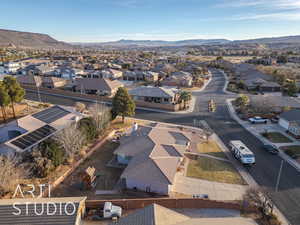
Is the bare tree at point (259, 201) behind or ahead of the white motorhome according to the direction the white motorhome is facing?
ahead

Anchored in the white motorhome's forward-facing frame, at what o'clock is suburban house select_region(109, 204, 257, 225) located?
The suburban house is roughly at 2 o'clock from the white motorhome.

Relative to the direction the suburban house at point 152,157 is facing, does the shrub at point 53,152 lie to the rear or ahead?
to the rear

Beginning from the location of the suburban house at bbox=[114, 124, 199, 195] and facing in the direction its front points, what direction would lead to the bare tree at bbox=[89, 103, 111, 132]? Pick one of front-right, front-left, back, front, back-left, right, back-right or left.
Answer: back-left

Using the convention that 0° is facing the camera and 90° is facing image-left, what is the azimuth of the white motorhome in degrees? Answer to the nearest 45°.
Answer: approximately 315°

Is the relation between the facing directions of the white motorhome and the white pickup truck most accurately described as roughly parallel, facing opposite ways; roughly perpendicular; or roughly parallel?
roughly perpendicular

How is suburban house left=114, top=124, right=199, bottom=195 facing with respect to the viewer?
to the viewer's right

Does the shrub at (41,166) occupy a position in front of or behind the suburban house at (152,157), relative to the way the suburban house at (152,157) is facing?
behind
